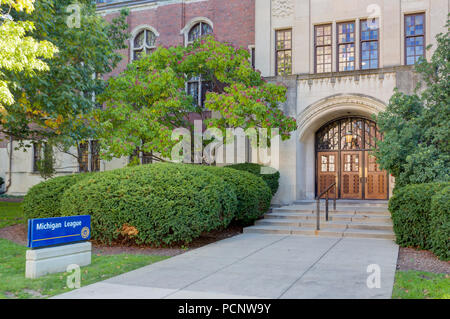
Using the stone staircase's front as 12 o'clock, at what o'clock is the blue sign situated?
The blue sign is roughly at 1 o'clock from the stone staircase.

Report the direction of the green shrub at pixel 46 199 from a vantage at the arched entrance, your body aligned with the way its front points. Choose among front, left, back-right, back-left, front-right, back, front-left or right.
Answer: front-right

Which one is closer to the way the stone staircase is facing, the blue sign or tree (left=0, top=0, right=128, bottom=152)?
the blue sign

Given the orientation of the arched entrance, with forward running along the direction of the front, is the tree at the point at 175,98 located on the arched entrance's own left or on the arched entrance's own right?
on the arched entrance's own right

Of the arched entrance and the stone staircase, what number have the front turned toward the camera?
2

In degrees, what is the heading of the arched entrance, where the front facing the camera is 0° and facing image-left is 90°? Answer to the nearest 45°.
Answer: approximately 0°

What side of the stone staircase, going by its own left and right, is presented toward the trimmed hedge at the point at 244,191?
right

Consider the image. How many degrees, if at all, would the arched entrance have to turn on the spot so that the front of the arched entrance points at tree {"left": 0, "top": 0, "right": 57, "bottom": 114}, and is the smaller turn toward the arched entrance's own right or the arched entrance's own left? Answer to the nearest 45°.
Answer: approximately 45° to the arched entrance's own right

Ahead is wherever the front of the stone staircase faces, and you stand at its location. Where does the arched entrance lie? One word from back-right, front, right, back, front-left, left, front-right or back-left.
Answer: back

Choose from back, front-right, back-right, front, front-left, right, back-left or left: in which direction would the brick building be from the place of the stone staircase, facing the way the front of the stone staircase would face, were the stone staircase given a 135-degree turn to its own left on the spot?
left
